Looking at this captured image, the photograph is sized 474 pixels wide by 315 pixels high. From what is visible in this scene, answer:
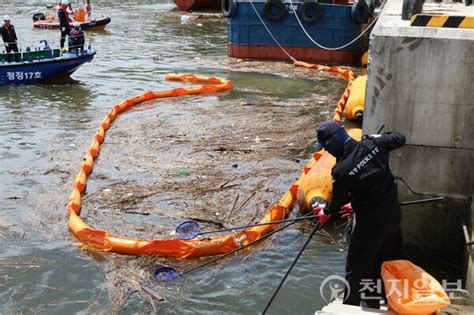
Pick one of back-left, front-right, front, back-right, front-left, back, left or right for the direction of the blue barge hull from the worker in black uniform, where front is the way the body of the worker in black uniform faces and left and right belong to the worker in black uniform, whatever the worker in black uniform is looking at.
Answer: front-right

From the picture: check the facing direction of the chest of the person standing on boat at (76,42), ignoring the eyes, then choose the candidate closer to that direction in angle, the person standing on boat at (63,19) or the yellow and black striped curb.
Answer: the yellow and black striped curb

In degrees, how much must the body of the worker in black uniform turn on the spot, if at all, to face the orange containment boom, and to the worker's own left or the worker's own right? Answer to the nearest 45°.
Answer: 0° — they already face it

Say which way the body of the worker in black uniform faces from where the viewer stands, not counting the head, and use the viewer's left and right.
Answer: facing away from the viewer and to the left of the viewer

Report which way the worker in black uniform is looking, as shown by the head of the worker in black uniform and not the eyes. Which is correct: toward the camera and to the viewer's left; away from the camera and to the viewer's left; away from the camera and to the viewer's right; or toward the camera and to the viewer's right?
away from the camera and to the viewer's left

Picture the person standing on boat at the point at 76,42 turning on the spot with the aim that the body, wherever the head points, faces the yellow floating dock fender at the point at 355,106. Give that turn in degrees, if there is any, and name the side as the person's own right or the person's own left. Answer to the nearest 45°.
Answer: approximately 45° to the person's own left

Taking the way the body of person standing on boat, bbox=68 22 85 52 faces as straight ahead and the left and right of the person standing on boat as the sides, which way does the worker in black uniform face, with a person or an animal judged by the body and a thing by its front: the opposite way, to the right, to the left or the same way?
the opposite way

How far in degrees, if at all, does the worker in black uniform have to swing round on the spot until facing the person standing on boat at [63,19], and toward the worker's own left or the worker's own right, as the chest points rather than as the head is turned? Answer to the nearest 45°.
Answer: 0° — they already face them
